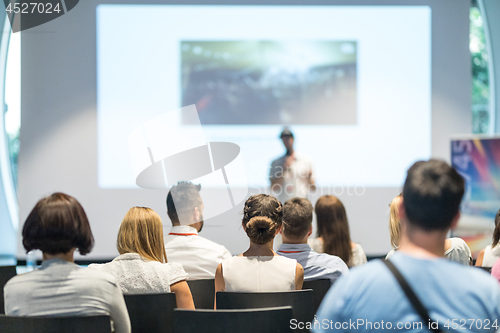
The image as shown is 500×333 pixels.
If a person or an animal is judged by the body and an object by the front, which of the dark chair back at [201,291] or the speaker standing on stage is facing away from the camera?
the dark chair back

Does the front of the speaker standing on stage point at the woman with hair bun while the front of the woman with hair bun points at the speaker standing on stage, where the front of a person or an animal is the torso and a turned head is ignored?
yes

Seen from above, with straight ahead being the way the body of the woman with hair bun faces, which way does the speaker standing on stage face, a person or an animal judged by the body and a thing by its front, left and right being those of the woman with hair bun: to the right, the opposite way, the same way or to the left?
the opposite way

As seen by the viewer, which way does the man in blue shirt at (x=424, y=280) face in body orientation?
away from the camera

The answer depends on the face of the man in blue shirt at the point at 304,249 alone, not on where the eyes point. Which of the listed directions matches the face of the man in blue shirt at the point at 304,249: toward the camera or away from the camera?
away from the camera

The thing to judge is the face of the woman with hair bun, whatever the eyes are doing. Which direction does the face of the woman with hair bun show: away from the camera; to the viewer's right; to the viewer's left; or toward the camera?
away from the camera

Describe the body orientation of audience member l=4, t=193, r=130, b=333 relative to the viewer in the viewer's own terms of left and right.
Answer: facing away from the viewer

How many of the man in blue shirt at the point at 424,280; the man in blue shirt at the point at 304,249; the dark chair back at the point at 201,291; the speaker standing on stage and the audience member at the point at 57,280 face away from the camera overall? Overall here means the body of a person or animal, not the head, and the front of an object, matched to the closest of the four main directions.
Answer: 4

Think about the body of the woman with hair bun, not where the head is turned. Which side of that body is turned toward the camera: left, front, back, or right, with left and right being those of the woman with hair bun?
back

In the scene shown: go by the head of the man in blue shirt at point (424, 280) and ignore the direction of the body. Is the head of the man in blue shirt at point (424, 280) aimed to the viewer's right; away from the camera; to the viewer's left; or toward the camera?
away from the camera
